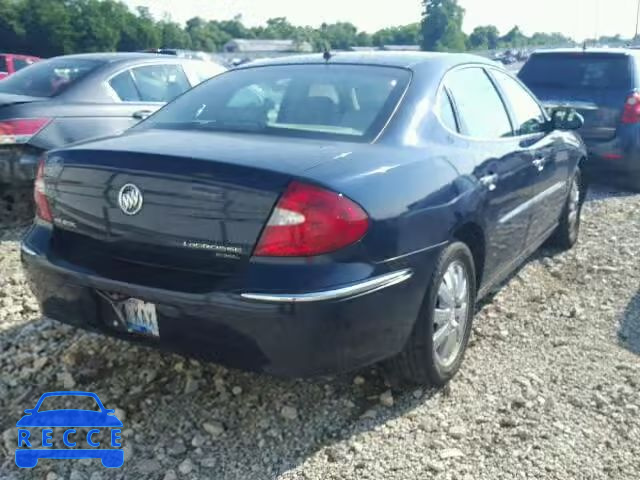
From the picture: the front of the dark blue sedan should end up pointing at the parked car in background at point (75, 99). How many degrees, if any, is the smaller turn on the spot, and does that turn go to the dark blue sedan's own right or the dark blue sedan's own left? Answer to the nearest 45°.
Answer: approximately 90° to the dark blue sedan's own left

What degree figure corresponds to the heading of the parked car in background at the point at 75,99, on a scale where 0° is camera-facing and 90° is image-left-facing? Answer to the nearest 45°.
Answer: approximately 225°

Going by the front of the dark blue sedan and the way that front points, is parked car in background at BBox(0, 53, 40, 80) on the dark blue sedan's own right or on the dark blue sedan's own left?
on the dark blue sedan's own left

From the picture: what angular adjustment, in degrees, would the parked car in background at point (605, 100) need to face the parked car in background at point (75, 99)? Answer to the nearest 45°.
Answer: approximately 135° to its left

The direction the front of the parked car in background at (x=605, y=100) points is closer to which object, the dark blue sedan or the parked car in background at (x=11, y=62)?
the parked car in background

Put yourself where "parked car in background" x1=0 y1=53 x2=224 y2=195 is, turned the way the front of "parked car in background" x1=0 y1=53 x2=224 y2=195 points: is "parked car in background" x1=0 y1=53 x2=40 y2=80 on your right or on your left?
on your left

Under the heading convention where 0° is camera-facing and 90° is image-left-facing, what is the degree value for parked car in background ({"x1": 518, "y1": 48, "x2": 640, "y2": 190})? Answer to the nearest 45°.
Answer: approximately 180°

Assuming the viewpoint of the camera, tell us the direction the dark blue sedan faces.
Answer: facing away from the viewer and to the right of the viewer

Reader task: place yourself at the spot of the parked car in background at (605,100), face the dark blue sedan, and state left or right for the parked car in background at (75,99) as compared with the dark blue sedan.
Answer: right

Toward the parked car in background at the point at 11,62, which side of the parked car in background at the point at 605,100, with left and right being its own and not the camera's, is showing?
left

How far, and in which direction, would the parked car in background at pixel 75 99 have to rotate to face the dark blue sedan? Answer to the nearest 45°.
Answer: approximately 135° to its right
